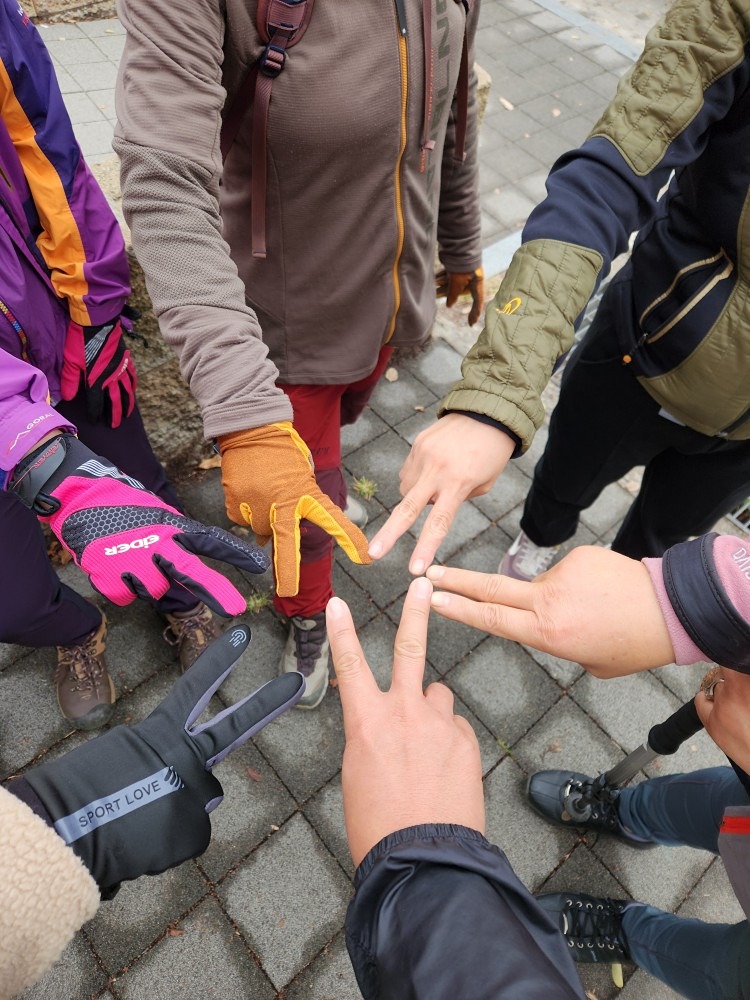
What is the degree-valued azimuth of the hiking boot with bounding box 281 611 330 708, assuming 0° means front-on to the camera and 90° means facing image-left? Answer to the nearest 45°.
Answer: approximately 0°

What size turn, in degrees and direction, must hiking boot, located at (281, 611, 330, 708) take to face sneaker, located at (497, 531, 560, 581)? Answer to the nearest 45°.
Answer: approximately 135° to its left

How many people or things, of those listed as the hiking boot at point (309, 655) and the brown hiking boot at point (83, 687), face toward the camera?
2

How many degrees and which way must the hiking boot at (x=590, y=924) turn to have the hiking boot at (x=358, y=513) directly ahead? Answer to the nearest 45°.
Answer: approximately 45° to its right

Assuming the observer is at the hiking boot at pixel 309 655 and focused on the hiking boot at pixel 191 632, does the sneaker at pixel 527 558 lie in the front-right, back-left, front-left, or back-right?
back-right

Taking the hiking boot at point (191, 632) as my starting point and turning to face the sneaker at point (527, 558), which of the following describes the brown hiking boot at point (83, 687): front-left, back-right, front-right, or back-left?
back-right
